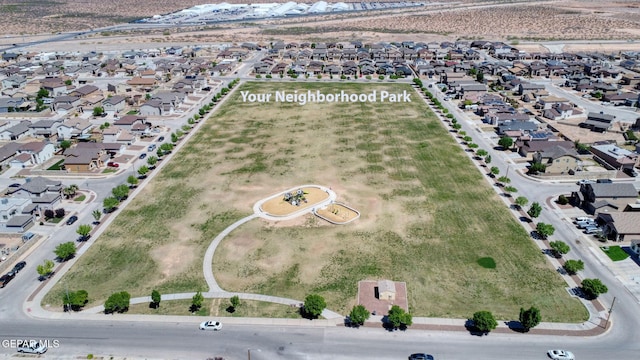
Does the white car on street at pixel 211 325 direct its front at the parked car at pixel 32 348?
yes

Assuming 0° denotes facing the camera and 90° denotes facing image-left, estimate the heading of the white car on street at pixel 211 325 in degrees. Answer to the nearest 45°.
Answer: approximately 90°

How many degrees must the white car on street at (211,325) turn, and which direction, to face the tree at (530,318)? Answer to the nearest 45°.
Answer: approximately 180°

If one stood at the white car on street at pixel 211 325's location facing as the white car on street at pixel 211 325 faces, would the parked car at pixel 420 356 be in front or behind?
behind

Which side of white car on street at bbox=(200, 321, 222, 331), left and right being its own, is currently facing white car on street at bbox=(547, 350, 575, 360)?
back
